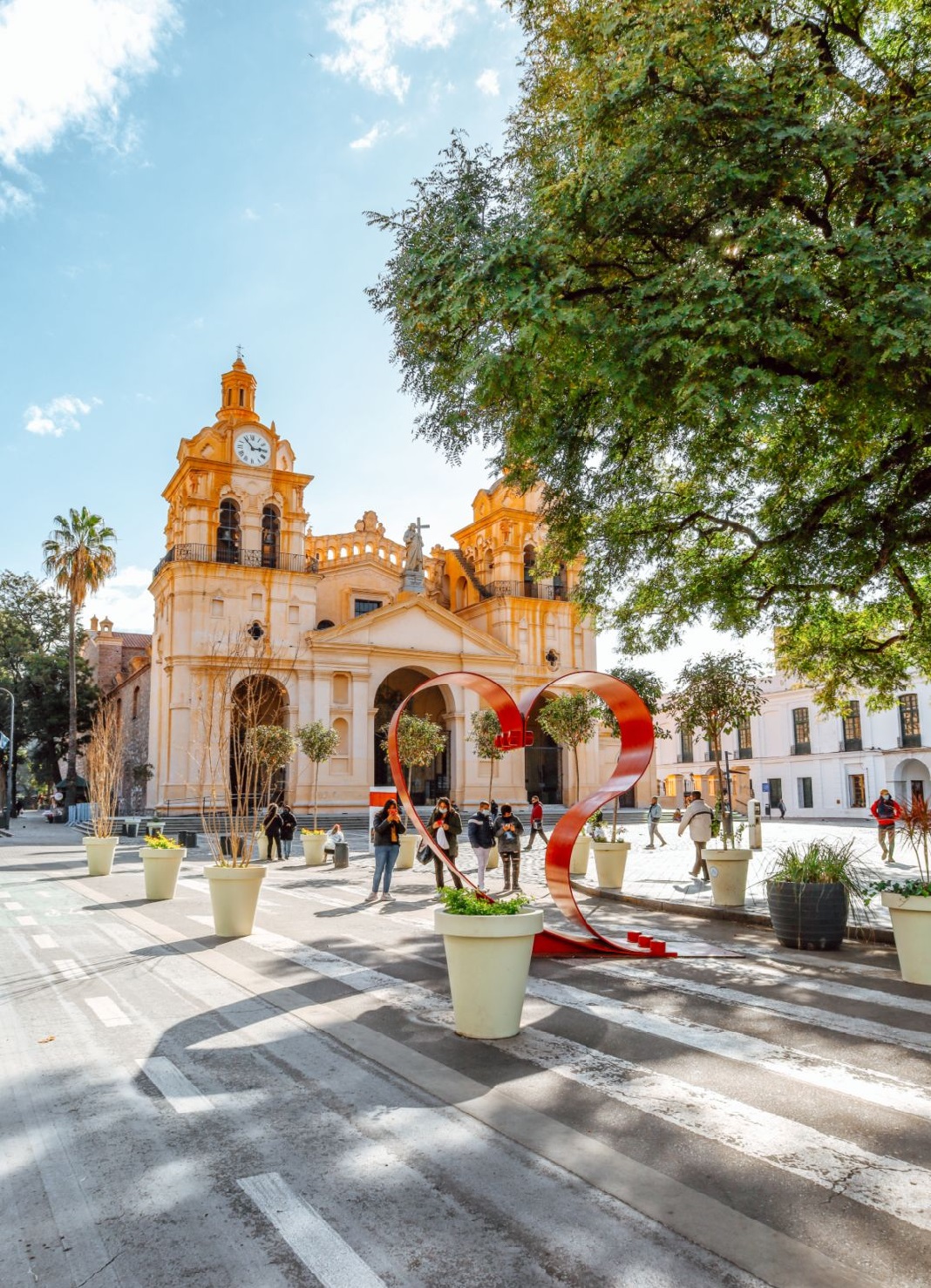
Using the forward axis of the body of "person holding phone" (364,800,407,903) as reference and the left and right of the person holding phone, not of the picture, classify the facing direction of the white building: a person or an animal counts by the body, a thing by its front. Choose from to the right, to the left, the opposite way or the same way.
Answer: to the right

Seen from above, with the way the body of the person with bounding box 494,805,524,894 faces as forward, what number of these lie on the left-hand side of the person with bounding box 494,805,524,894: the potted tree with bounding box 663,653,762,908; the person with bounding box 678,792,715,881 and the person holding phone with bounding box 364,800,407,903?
2

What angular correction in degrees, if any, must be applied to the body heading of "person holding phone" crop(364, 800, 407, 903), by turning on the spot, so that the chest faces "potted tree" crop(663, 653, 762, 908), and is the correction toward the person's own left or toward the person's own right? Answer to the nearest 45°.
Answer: approximately 45° to the person's own left

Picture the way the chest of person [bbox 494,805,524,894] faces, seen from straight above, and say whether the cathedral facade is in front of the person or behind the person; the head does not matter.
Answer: behind

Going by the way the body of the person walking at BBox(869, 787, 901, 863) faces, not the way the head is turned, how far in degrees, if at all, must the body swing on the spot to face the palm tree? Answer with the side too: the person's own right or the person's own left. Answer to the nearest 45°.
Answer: approximately 90° to the person's own right

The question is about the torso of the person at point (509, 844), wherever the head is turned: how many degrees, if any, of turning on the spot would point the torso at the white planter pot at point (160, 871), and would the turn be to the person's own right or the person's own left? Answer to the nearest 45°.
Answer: approximately 90° to the person's own right

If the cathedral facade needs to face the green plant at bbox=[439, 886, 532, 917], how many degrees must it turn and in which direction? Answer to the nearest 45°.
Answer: approximately 45° to its right

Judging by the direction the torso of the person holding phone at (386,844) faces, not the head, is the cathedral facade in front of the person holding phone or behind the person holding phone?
behind
